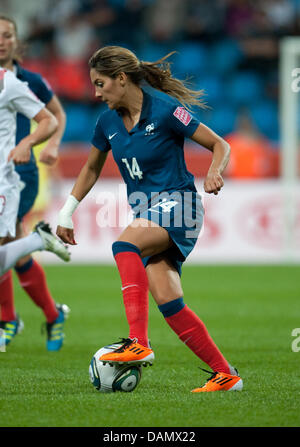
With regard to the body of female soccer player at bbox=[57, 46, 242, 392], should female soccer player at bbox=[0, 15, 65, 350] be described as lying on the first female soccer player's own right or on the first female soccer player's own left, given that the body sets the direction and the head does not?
on the first female soccer player's own right

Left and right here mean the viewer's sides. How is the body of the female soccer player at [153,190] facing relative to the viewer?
facing the viewer and to the left of the viewer

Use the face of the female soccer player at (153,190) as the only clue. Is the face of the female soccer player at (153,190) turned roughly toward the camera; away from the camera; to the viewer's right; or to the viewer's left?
to the viewer's left

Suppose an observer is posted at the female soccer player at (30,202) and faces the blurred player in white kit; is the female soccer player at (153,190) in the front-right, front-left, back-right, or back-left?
front-left

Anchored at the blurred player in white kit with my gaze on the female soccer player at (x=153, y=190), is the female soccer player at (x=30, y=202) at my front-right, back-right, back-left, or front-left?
back-left

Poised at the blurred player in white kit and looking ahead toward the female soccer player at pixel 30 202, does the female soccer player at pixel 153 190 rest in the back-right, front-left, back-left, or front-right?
back-right

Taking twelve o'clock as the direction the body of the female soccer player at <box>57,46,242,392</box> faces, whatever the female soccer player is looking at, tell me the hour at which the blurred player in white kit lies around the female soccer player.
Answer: The blurred player in white kit is roughly at 3 o'clock from the female soccer player.

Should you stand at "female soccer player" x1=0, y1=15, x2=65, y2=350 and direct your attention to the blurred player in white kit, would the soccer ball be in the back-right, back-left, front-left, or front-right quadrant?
front-left
